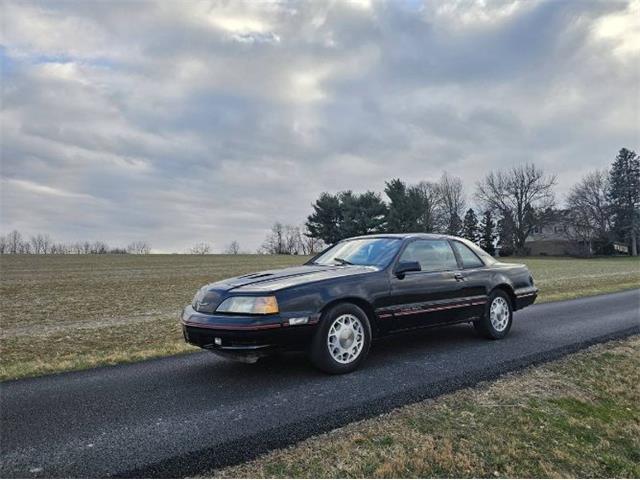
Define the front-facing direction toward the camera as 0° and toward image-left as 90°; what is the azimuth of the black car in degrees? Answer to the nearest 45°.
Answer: approximately 45°
